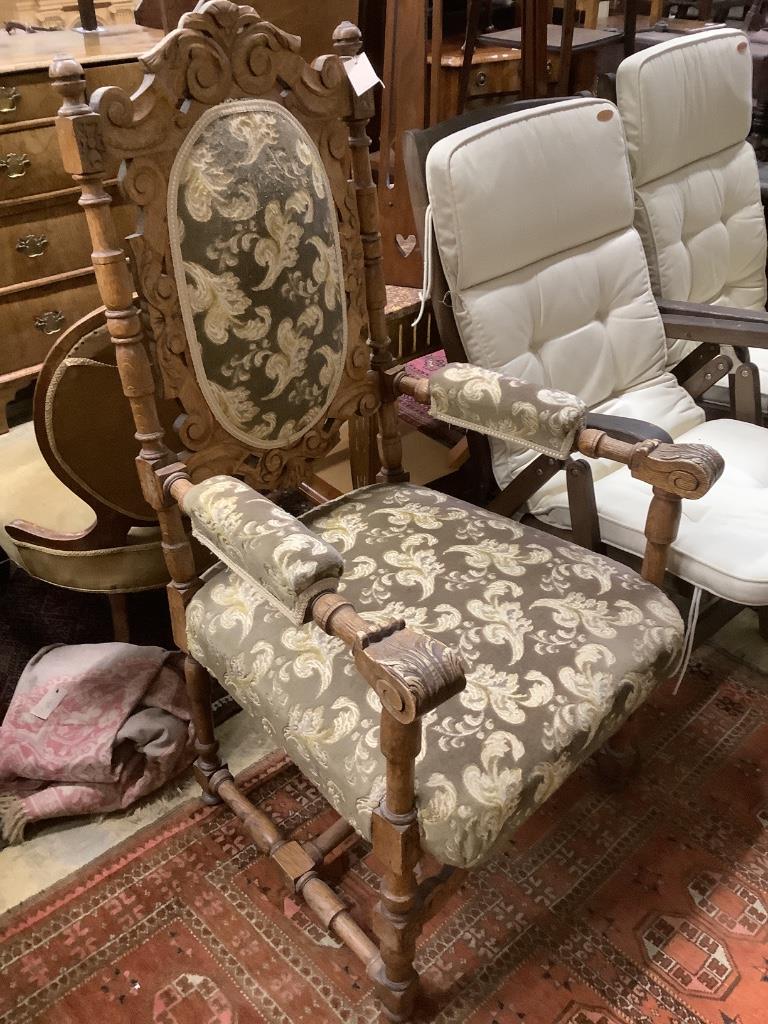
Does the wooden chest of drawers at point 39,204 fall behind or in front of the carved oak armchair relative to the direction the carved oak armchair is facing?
behind

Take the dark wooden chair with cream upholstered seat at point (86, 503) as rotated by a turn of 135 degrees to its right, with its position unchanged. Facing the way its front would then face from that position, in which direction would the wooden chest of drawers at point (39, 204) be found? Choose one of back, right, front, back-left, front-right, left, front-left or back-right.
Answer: left

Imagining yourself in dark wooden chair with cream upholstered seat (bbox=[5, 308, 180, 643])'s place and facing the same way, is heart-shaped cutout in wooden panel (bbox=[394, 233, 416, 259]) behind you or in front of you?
behind
